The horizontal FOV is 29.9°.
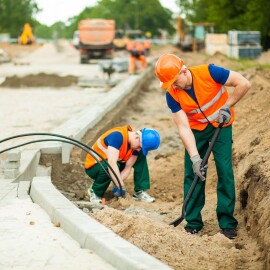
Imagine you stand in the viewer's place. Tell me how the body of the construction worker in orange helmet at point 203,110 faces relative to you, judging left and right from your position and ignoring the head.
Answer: facing the viewer and to the left of the viewer

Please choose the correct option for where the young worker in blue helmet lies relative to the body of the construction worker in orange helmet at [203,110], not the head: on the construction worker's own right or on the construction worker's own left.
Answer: on the construction worker's own right

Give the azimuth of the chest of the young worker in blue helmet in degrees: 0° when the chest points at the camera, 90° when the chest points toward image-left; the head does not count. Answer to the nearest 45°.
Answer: approximately 315°

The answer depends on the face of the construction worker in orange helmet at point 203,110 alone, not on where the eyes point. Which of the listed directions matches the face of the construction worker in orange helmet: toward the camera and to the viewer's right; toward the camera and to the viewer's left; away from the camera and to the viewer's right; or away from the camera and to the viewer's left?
toward the camera and to the viewer's left

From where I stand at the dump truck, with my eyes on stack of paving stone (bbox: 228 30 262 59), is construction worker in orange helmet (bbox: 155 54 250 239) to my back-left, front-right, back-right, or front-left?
front-right

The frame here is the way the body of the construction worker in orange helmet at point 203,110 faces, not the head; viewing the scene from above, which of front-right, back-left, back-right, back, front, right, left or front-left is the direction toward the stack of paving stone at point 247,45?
back-right

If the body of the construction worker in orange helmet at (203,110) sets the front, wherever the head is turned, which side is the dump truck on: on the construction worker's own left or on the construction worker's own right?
on the construction worker's own right

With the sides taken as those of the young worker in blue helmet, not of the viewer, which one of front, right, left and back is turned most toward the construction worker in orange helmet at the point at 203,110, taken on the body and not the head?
front
